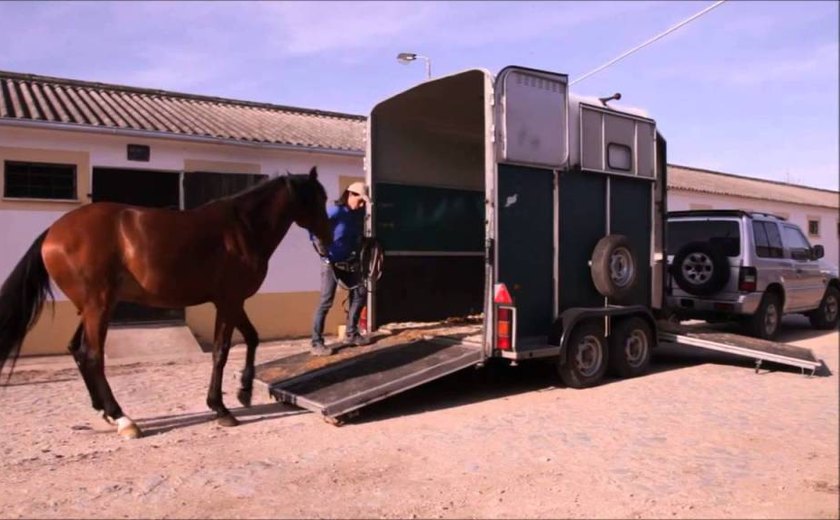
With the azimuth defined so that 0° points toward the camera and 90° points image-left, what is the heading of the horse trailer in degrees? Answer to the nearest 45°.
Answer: approximately 225°

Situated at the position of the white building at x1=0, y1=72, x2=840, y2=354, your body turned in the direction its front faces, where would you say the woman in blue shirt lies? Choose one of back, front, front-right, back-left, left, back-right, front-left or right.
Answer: front

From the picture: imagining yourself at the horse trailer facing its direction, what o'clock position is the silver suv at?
The silver suv is roughly at 12 o'clock from the horse trailer.

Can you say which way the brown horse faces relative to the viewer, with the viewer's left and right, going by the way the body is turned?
facing to the right of the viewer

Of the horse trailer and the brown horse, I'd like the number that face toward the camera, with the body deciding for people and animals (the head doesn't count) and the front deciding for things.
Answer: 0

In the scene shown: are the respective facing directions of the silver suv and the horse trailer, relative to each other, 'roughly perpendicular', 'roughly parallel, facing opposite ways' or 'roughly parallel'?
roughly parallel

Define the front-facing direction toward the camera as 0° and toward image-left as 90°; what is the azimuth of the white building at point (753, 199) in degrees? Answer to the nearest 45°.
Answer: approximately 315°

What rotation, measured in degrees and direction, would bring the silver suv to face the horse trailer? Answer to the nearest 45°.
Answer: approximately 180°

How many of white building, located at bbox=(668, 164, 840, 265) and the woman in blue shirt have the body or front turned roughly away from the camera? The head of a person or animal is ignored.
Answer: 0

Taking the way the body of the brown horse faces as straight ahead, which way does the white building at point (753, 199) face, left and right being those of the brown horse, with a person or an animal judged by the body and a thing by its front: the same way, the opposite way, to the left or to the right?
to the right

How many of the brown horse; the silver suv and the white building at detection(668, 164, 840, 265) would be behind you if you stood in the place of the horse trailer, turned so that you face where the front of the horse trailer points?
1

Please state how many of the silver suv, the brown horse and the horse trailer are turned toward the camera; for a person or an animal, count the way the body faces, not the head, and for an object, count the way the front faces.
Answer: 0
